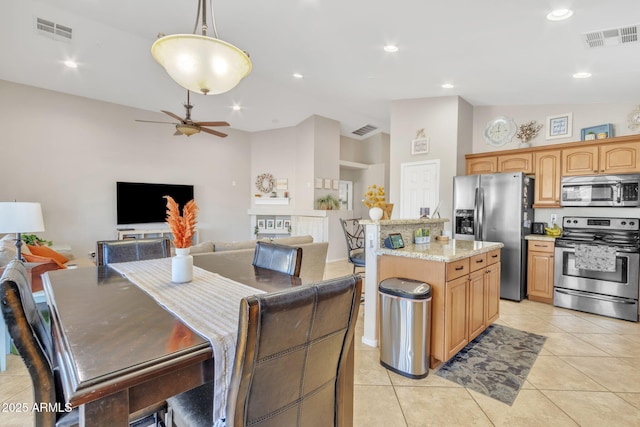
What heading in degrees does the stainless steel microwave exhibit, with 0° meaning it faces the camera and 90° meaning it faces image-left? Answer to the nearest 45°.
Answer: approximately 0°

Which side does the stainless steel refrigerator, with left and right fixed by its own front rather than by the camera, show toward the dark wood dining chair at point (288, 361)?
front

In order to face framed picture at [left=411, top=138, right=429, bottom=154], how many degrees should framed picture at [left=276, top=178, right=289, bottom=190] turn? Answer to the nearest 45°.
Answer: approximately 45° to its left

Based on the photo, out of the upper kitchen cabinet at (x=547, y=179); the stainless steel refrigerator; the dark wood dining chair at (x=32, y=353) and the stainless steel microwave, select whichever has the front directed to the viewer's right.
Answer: the dark wood dining chair

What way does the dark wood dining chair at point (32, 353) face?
to the viewer's right

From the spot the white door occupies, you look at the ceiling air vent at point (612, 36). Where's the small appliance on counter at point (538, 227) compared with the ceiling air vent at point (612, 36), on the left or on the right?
left

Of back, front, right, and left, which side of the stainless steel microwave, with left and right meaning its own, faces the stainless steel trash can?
front

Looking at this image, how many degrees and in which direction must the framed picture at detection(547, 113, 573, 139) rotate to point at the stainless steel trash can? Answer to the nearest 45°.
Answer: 0° — it already faces it

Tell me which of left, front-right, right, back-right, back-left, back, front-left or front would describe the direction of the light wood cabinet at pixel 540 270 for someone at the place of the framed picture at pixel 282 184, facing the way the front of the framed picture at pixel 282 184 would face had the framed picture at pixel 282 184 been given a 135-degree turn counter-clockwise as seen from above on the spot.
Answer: right

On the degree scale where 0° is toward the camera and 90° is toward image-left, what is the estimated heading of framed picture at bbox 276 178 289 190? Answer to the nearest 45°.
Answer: approximately 0°

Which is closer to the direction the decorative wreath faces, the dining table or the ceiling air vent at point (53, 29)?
the dining table

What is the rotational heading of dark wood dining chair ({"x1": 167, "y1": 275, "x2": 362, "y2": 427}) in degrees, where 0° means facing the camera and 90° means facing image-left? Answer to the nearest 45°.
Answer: approximately 135°

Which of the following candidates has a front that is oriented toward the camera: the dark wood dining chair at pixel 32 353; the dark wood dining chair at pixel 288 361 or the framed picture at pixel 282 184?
the framed picture

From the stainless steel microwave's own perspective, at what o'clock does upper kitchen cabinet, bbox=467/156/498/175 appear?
The upper kitchen cabinet is roughly at 3 o'clock from the stainless steel microwave.

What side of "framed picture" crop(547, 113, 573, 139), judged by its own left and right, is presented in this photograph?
front

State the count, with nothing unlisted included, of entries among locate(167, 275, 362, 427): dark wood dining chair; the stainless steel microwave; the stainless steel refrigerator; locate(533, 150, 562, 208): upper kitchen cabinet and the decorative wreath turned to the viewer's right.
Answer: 0
